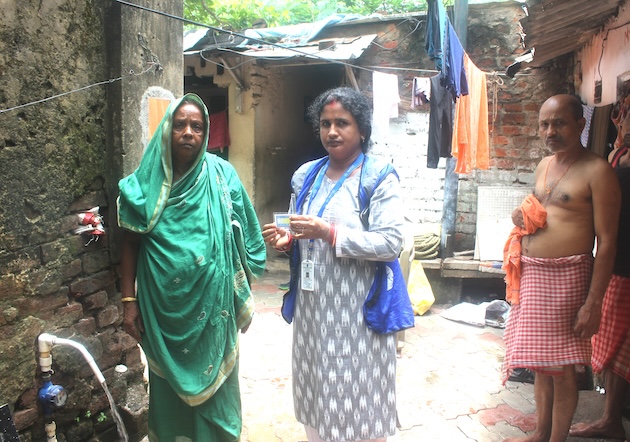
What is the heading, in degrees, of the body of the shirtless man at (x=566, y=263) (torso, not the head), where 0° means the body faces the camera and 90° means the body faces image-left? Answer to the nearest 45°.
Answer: approximately 45°

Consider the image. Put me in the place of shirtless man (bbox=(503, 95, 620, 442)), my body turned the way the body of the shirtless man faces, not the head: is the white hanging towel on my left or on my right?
on my right

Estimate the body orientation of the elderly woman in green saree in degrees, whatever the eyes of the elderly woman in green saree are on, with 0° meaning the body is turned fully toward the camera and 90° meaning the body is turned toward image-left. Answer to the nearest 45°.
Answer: approximately 0°

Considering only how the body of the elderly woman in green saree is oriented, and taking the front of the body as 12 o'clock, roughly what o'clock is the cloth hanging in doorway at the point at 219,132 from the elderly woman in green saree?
The cloth hanging in doorway is roughly at 6 o'clock from the elderly woman in green saree.
